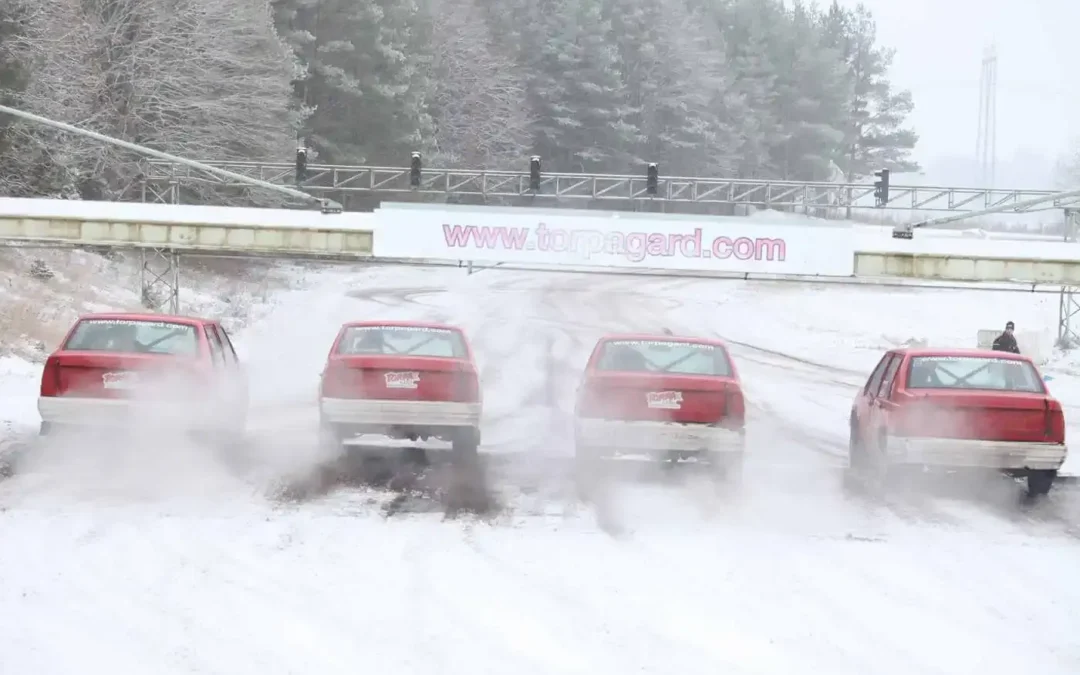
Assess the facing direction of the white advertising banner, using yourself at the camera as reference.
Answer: facing the viewer

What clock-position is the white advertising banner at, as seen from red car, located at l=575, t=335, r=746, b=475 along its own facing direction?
The white advertising banner is roughly at 12 o'clock from the red car.

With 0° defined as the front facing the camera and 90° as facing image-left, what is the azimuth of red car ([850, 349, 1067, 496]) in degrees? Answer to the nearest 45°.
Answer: approximately 180°

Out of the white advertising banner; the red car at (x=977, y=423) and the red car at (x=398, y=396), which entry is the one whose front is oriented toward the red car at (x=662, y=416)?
the white advertising banner

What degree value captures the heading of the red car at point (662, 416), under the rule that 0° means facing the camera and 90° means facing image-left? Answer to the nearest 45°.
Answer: approximately 180°

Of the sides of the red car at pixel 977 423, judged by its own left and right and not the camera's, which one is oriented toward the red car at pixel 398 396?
left

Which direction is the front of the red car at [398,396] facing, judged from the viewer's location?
facing away from the viewer

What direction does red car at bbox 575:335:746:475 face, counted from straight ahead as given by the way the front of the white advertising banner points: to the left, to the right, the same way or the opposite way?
the opposite way

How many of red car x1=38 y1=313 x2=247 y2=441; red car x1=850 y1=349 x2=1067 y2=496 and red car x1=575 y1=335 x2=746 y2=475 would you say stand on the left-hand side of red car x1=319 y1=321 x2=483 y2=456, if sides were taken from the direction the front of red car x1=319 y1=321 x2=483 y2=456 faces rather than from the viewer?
1

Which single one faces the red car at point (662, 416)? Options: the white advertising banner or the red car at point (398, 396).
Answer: the white advertising banner

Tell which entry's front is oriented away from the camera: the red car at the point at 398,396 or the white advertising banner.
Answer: the red car

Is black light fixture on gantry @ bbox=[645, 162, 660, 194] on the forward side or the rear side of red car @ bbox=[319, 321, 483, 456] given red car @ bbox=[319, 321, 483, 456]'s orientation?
on the forward side
